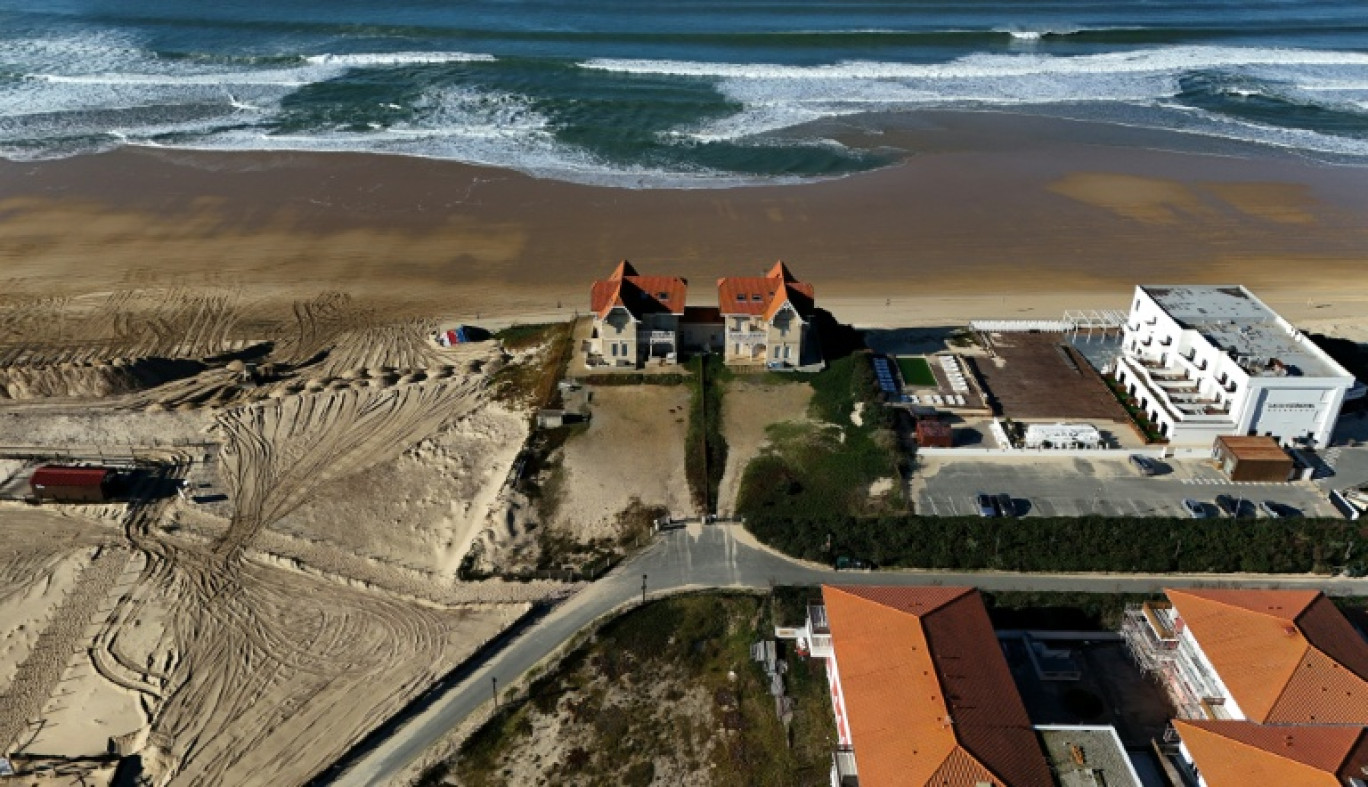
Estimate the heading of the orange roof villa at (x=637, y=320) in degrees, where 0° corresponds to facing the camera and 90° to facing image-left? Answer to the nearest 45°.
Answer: approximately 0°

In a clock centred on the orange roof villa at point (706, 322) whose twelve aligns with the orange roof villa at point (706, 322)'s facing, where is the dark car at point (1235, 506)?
The dark car is roughly at 10 o'clock from the orange roof villa.

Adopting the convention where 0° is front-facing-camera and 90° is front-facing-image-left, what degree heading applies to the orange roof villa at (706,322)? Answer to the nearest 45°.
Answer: approximately 0°

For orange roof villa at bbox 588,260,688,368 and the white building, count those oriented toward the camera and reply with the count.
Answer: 2

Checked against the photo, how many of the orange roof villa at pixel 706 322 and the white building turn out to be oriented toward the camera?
2

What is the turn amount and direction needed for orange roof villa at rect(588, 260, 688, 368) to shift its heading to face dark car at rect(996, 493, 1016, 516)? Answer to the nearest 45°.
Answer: approximately 45° to its left

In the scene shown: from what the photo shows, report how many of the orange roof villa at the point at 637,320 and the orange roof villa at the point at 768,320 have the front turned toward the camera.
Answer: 2
